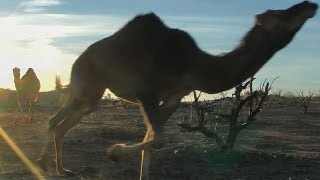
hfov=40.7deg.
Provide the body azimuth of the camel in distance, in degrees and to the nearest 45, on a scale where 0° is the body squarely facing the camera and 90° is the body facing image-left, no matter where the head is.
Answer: approximately 45°

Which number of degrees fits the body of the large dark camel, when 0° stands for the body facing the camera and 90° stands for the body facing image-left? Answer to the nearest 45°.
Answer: approximately 270°
